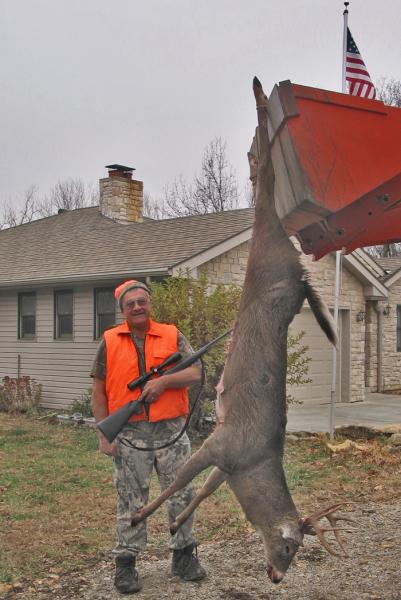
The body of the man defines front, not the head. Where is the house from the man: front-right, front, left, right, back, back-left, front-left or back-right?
back

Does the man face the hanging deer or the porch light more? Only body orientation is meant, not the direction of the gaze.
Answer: the hanging deer

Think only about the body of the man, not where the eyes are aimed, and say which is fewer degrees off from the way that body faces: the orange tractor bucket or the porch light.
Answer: the orange tractor bucket

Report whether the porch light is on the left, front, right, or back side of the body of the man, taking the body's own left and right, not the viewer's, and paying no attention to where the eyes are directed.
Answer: back

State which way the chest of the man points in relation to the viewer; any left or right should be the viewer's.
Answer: facing the viewer

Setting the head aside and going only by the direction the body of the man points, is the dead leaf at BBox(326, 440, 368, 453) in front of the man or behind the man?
behind
